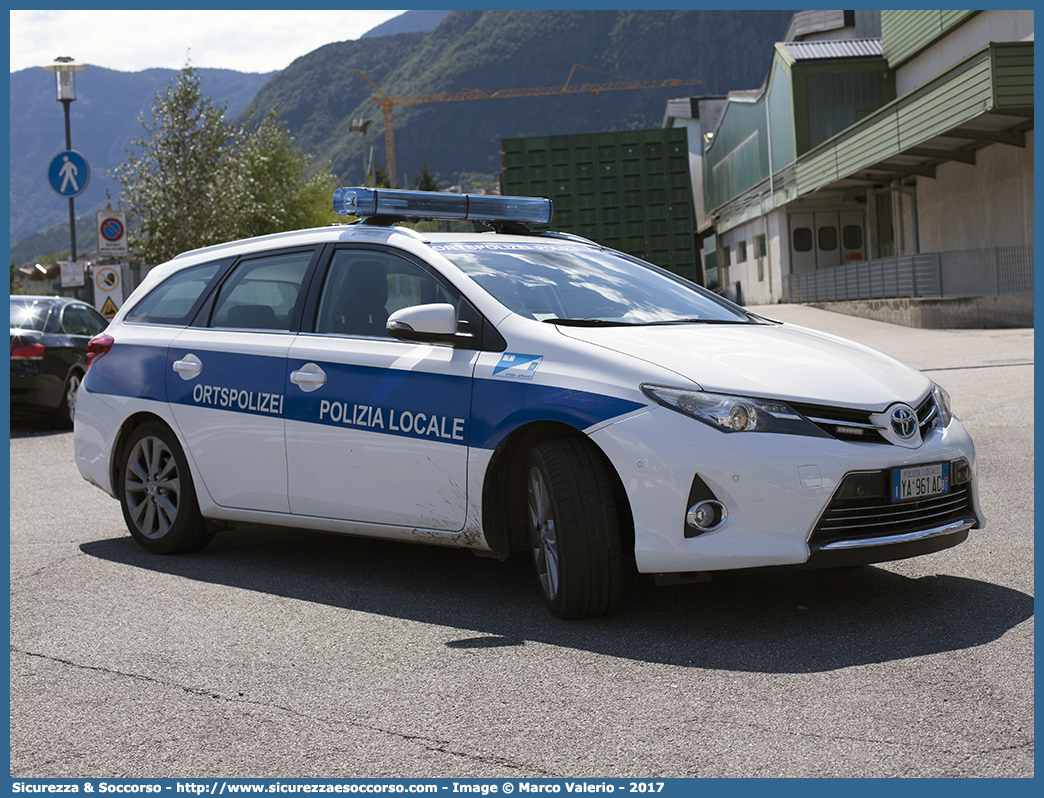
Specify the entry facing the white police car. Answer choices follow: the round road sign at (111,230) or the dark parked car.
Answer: the round road sign

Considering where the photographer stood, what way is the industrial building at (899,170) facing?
facing the viewer and to the left of the viewer

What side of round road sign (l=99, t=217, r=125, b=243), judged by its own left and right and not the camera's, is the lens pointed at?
front

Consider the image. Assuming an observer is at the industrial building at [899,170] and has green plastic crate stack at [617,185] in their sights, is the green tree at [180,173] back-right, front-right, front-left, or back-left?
front-left

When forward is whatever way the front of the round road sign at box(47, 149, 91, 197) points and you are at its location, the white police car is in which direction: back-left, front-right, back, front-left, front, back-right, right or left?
front

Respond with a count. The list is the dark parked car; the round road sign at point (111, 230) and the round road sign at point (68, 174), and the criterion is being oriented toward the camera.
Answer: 2

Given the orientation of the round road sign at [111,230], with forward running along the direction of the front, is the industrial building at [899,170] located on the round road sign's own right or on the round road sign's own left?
on the round road sign's own left

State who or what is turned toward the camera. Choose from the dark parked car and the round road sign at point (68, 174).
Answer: the round road sign

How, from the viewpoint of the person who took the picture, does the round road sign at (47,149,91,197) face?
facing the viewer

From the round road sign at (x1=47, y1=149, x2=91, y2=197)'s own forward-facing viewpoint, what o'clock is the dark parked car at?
The dark parked car is roughly at 12 o'clock from the round road sign.

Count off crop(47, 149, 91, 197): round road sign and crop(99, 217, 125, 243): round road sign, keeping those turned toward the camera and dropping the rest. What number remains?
2
